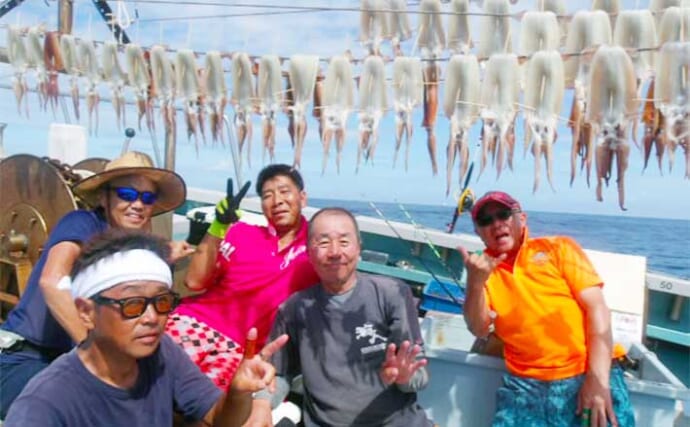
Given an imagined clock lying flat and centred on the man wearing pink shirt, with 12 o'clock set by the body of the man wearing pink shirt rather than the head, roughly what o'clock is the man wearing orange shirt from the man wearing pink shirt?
The man wearing orange shirt is roughly at 10 o'clock from the man wearing pink shirt.

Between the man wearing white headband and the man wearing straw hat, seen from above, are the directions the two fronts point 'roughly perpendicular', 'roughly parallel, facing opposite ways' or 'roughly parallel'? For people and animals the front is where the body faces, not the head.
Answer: roughly parallel

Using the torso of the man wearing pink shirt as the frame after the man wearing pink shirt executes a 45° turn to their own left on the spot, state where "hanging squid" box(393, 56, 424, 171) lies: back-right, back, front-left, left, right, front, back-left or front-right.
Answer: left

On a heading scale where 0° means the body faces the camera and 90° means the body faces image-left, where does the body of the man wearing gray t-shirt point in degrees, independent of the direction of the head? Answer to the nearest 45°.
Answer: approximately 0°

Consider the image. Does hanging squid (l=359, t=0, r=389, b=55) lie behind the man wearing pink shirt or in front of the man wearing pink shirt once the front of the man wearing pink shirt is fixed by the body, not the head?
behind

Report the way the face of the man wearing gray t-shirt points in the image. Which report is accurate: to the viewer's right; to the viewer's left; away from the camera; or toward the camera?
toward the camera

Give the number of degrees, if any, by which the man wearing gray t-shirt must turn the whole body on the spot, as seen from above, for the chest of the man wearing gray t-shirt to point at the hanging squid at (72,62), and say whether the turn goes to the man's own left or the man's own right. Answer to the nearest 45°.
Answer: approximately 135° to the man's own right

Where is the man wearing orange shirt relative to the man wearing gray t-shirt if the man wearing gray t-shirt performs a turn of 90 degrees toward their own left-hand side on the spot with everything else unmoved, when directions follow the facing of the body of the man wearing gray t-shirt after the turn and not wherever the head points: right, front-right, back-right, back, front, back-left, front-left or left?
front

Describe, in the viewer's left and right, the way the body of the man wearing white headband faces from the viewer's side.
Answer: facing the viewer and to the right of the viewer

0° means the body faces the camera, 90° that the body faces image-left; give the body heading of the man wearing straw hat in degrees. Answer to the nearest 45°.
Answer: approximately 315°

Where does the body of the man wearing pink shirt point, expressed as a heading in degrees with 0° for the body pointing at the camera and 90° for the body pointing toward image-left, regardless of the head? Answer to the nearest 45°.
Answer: approximately 0°
